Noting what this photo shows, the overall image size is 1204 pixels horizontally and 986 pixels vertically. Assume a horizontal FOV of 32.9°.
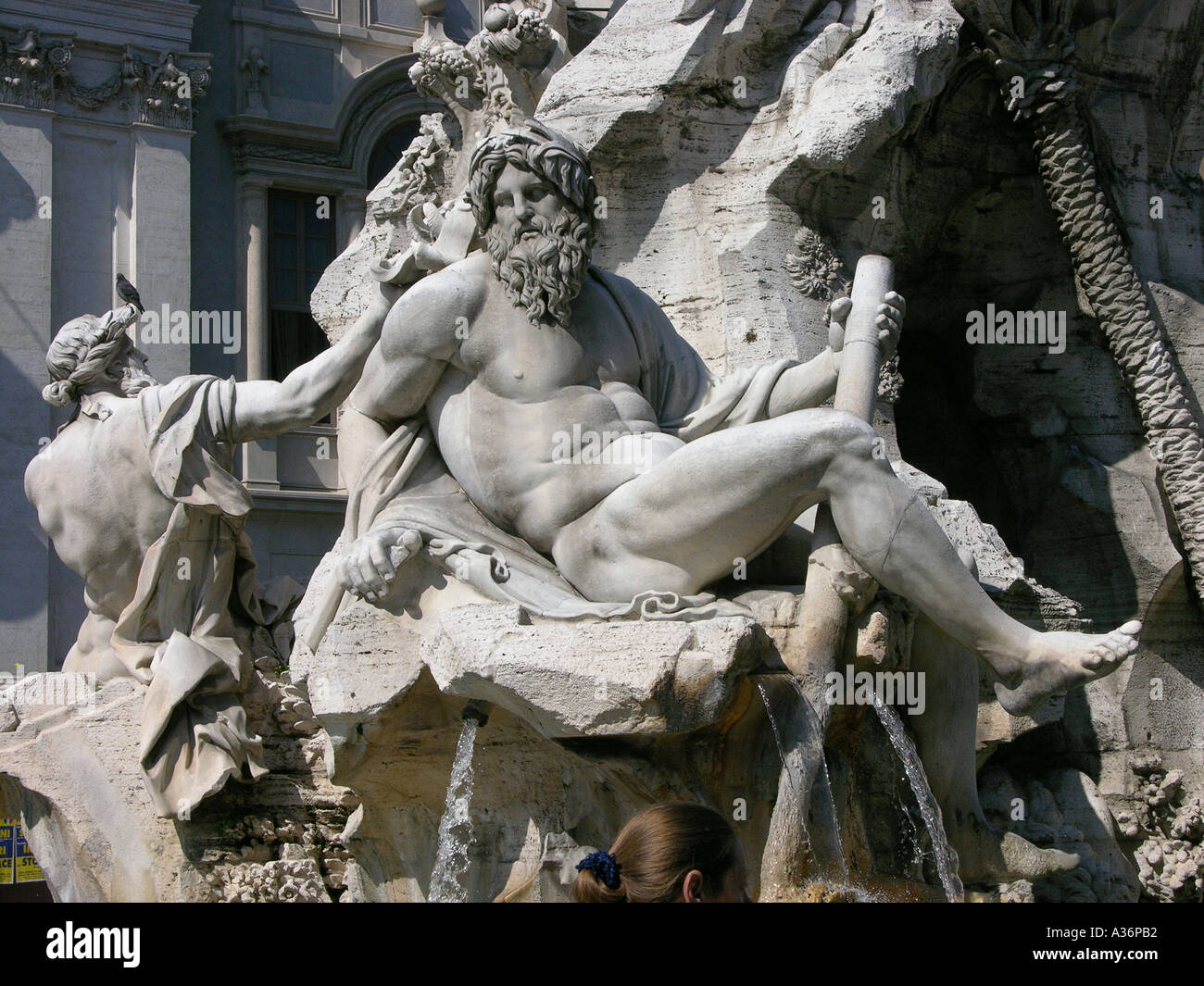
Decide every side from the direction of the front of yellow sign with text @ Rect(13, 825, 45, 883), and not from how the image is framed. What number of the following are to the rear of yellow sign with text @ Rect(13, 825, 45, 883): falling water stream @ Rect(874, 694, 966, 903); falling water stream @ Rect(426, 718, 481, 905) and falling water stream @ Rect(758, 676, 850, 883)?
0

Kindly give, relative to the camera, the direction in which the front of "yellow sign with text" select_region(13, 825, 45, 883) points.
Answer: facing the viewer

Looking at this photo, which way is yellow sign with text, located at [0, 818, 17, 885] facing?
toward the camera

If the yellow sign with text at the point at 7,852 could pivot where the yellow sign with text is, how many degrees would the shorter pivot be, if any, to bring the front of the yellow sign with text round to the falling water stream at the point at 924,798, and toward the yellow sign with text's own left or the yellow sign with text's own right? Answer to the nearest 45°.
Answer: approximately 45° to the yellow sign with text's own left

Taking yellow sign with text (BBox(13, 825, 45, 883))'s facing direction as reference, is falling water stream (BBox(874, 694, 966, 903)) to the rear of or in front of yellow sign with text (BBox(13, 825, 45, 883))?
in front

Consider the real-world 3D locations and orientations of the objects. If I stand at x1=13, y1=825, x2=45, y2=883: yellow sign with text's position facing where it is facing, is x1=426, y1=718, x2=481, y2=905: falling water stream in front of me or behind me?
in front

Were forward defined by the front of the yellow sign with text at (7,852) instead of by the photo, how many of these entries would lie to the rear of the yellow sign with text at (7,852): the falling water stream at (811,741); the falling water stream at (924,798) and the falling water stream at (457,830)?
0

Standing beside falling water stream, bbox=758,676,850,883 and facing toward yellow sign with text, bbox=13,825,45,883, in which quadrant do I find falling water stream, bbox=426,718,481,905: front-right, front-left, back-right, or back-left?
front-left

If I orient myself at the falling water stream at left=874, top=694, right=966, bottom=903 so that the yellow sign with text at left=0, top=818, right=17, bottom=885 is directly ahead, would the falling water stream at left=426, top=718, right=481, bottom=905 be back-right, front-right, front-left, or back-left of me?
front-left
